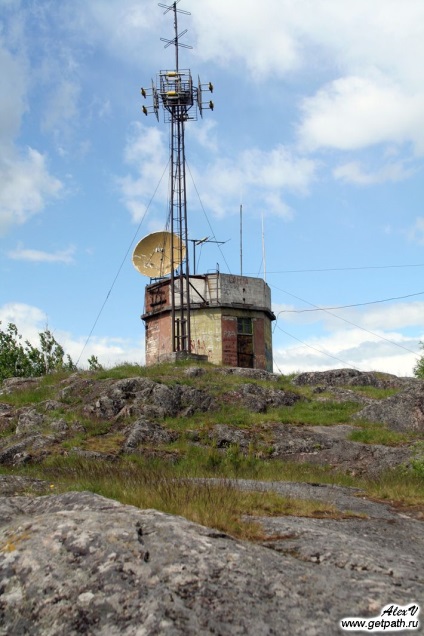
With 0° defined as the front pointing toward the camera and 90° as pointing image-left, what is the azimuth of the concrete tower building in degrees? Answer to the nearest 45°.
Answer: approximately 315°
